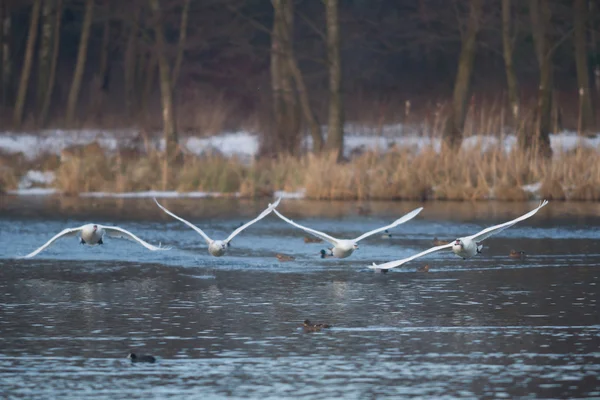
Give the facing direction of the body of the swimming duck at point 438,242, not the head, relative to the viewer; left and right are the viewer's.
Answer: facing to the left of the viewer

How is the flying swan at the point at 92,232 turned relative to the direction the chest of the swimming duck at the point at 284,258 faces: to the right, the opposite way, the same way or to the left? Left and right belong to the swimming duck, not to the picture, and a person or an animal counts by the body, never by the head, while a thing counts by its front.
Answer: to the left

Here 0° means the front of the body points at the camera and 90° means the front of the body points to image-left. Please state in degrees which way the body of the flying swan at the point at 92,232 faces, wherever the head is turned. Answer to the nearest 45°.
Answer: approximately 0°

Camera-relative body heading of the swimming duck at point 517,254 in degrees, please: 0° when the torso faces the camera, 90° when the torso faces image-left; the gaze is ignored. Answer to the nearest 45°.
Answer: approximately 90°

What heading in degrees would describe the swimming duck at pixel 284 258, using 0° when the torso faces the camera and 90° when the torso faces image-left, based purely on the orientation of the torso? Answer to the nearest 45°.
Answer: approximately 90°

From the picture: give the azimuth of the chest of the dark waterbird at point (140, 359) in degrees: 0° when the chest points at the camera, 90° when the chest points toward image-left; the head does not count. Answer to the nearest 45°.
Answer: approximately 90°

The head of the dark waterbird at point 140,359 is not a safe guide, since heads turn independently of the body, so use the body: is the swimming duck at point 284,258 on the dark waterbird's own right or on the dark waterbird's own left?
on the dark waterbird's own right

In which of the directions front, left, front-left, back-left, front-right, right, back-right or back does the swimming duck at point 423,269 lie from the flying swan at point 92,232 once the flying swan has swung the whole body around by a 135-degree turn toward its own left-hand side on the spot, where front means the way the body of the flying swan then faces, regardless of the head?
front-right

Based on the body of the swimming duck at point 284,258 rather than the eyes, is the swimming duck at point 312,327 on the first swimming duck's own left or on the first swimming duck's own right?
on the first swimming duck's own left
